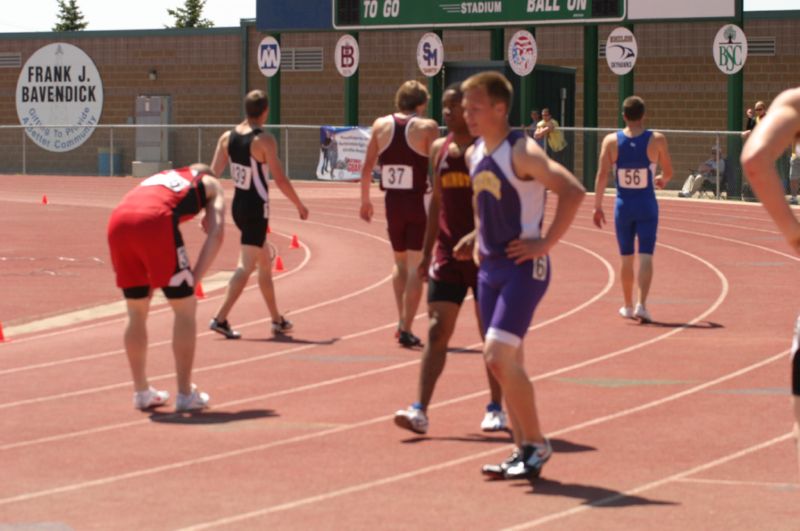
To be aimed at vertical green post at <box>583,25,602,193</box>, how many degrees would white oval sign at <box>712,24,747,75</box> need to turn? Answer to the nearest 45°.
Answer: approximately 135° to its right

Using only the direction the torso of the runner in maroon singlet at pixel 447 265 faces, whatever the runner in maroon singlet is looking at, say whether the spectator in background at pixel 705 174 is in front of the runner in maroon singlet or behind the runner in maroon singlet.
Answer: behind

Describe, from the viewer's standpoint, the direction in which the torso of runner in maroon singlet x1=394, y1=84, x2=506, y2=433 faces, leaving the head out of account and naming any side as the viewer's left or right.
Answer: facing the viewer and to the left of the viewer

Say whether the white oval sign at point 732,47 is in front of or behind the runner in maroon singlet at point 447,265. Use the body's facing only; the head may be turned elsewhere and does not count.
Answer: behind

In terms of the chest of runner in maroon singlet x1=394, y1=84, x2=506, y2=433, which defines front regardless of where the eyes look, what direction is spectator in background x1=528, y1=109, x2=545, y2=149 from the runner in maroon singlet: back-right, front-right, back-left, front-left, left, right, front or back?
back-right

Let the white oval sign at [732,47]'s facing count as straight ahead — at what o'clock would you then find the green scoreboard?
The green scoreboard is roughly at 4 o'clock from the white oval sign.

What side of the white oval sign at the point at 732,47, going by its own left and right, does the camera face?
front

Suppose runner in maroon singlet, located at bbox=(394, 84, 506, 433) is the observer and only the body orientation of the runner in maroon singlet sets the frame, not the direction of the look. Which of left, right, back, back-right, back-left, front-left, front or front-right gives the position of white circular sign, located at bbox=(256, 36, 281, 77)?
back-right

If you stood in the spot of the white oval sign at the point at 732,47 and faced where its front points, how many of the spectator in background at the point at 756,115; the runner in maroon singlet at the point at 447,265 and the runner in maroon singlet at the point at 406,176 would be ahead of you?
3

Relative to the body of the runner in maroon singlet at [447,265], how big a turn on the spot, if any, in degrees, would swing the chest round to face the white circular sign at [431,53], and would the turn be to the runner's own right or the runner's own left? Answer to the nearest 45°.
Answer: approximately 135° to the runner's own right

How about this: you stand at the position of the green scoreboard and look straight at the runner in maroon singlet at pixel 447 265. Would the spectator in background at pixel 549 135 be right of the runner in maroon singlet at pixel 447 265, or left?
left

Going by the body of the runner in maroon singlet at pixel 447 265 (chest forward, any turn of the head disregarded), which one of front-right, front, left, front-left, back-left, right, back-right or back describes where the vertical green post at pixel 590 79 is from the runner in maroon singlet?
back-right

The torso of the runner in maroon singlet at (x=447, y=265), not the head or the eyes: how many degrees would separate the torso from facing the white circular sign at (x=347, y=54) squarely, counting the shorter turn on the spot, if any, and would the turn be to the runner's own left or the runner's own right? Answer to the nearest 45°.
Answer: approximately 135° to the runner's own right

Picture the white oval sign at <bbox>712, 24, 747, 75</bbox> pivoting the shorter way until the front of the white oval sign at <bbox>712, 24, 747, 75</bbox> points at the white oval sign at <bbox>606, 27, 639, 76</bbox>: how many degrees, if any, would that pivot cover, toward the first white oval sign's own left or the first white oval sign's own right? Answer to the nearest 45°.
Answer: approximately 135° to the first white oval sign's own right

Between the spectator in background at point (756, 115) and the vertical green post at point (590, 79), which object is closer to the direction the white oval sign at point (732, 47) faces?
the spectator in background

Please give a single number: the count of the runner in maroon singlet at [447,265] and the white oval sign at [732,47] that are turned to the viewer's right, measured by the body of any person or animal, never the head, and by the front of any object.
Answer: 0
